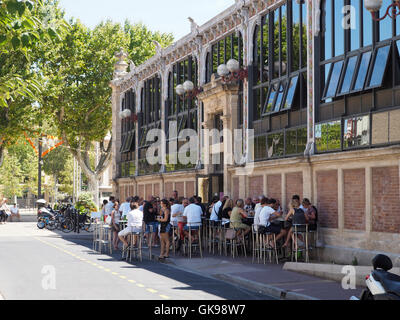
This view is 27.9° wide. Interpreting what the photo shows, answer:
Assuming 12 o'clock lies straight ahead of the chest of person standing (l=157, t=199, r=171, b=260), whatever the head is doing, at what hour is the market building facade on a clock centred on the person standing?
The market building facade is roughly at 6 o'clock from the person standing.

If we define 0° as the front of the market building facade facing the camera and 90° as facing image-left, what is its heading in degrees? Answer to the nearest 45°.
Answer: approximately 45°

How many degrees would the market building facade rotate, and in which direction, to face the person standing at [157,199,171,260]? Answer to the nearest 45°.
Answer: approximately 45° to its right

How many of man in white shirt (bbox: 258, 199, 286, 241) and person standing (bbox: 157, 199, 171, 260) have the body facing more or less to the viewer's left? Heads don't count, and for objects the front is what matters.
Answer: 1
